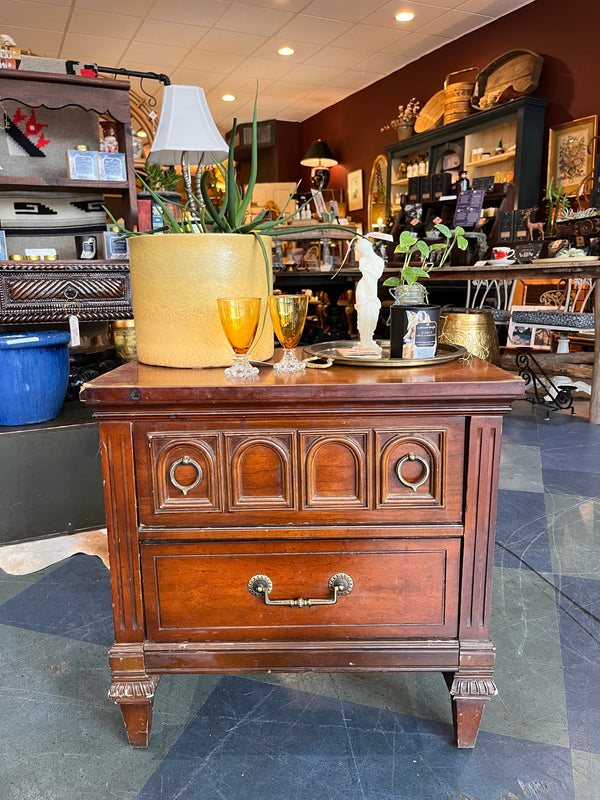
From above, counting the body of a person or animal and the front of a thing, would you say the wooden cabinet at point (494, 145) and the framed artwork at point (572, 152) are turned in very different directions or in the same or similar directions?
same or similar directions

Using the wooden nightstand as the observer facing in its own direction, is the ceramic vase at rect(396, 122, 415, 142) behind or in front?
behind

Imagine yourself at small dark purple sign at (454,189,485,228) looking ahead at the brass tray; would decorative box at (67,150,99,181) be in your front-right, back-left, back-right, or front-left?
front-right

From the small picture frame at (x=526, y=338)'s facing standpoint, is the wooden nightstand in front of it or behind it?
in front

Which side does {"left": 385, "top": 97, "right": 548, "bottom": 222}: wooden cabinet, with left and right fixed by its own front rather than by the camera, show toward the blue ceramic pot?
front

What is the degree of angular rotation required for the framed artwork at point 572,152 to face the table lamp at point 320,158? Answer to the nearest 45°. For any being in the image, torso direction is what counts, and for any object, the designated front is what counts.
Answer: approximately 90° to its right

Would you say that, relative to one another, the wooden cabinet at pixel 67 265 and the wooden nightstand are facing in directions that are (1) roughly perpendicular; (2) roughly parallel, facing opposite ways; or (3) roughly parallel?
roughly parallel

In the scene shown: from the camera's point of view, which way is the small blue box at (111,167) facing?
toward the camera

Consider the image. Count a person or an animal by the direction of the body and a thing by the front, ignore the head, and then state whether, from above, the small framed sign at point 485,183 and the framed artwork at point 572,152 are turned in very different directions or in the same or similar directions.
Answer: same or similar directions

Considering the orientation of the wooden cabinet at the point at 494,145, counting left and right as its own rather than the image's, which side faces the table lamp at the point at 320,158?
right

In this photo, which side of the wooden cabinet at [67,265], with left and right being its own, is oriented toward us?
front

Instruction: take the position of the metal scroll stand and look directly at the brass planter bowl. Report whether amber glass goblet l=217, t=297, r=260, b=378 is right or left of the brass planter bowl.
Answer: right

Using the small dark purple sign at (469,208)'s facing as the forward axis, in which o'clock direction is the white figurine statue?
The white figurine statue is roughly at 12 o'clock from the small dark purple sign.

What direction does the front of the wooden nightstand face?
toward the camera
